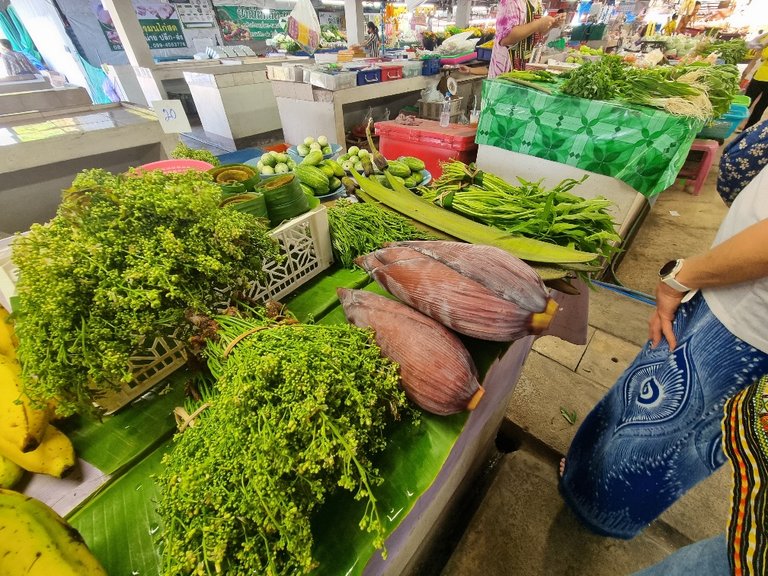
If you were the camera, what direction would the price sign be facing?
facing the viewer

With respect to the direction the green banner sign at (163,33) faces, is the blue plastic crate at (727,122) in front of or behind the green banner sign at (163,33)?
in front

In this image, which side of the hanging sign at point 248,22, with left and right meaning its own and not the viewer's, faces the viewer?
front

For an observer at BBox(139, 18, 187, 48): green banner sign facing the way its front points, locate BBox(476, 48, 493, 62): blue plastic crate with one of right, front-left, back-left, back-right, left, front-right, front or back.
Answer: front-left

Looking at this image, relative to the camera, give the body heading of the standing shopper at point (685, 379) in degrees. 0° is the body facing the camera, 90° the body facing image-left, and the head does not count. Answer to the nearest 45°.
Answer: approximately 90°

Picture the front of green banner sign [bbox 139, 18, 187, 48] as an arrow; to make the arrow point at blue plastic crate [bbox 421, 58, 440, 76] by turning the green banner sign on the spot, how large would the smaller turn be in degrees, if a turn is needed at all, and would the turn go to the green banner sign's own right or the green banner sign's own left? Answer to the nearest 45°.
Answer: approximately 45° to the green banner sign's own left

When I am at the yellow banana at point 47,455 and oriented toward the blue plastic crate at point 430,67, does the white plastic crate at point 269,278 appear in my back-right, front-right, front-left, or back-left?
front-right

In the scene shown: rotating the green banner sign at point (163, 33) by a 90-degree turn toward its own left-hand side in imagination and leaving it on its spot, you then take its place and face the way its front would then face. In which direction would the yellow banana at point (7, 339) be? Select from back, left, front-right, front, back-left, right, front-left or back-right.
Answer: right

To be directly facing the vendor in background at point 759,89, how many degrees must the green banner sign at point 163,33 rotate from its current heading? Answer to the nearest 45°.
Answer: approximately 45° to its left

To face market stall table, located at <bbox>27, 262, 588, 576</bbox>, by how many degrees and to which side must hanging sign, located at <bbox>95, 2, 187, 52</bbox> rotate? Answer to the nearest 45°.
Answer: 0° — it already faces it

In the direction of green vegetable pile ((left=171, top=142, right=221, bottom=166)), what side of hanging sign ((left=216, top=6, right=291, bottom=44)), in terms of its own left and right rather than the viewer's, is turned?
front

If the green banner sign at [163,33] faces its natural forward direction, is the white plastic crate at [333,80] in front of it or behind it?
in front

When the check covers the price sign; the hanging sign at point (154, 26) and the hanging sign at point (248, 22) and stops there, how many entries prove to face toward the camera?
3

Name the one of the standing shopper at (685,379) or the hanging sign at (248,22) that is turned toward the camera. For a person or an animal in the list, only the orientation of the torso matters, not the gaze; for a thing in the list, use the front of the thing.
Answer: the hanging sign

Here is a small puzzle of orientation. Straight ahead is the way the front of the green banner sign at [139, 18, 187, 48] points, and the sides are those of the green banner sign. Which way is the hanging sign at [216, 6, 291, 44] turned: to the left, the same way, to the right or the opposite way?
the same way

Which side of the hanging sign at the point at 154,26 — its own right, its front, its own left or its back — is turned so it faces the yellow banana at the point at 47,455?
front
